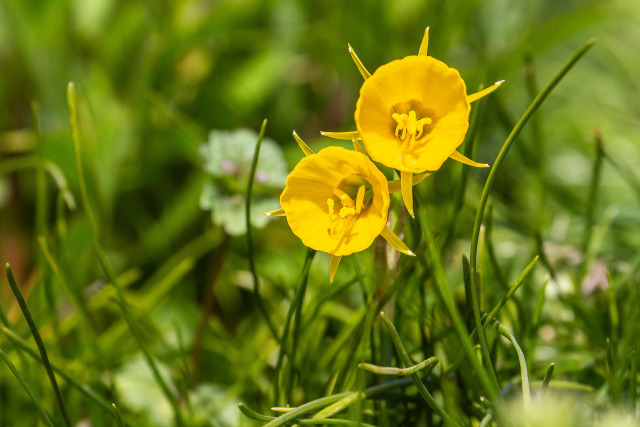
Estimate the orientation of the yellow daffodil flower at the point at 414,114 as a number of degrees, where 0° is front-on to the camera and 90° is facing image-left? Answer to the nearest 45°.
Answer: approximately 0°
